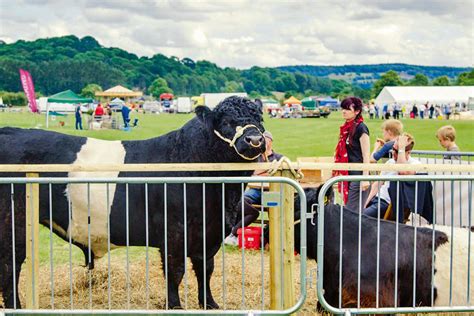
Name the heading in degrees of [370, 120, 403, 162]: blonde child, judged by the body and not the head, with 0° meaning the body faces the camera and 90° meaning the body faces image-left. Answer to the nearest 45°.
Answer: approximately 90°

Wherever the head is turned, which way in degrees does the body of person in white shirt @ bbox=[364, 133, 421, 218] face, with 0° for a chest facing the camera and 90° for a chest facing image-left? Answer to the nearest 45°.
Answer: approximately 90°

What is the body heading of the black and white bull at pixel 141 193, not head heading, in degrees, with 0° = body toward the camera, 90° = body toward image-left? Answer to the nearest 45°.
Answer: approximately 270°

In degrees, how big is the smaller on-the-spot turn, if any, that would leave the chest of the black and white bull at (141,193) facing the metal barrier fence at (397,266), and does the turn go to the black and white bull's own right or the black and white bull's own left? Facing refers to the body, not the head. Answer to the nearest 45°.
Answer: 0° — it already faces it

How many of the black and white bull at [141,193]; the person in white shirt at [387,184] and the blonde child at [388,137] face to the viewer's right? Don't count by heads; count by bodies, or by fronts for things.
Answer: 1

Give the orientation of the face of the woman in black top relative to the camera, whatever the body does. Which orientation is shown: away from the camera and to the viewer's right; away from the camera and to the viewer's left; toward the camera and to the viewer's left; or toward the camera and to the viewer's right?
toward the camera and to the viewer's left

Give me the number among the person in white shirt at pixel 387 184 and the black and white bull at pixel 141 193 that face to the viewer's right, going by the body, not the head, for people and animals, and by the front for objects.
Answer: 1

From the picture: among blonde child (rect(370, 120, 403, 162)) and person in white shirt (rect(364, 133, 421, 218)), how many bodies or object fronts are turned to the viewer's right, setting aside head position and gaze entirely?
0

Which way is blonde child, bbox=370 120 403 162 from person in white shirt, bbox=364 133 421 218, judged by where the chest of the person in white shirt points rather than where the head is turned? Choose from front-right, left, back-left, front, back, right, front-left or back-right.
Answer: right
